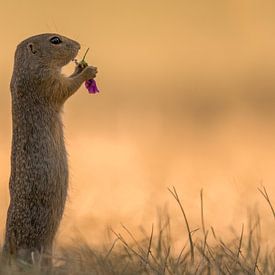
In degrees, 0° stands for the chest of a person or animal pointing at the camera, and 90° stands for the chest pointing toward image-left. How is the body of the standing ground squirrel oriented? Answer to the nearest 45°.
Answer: approximately 270°
